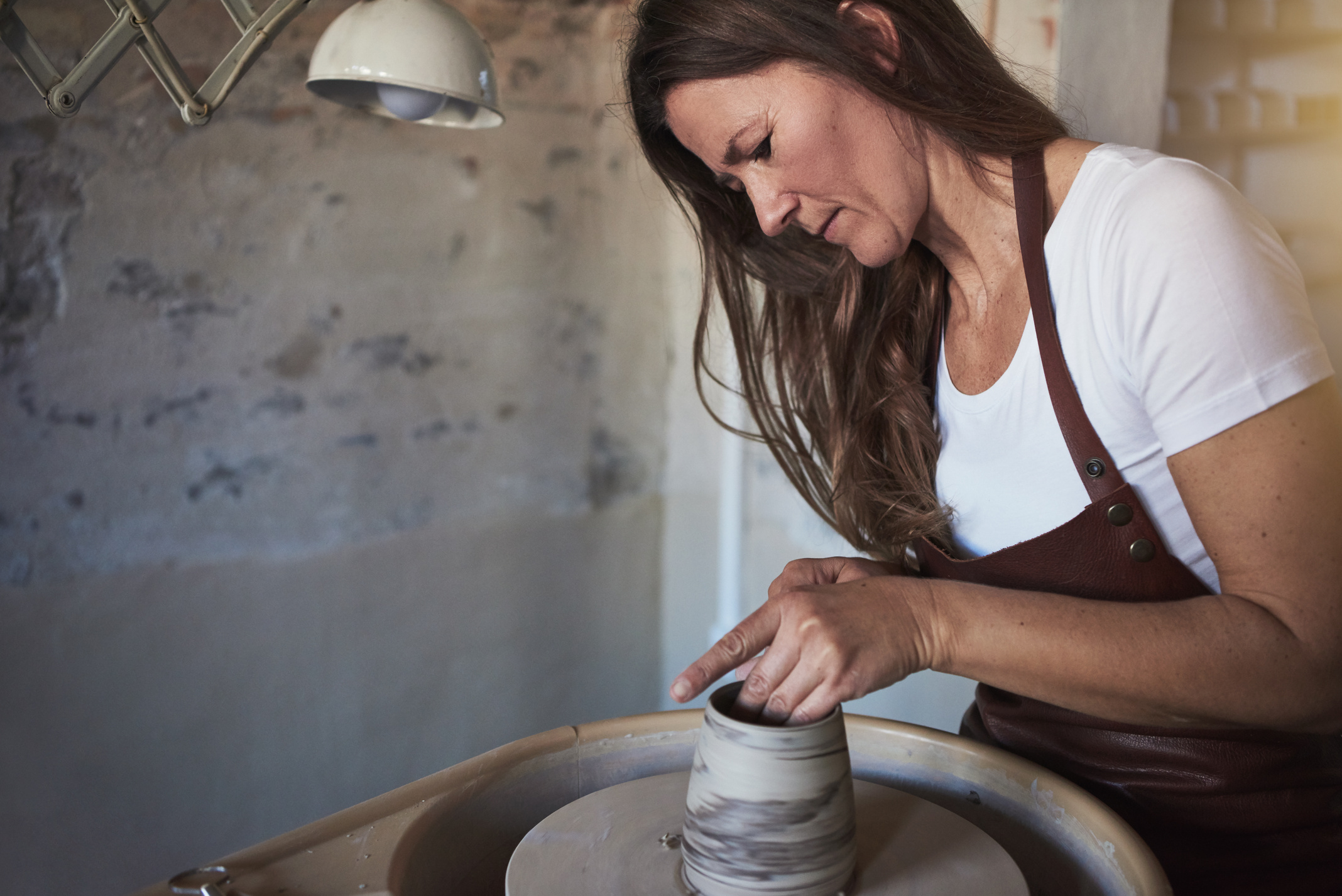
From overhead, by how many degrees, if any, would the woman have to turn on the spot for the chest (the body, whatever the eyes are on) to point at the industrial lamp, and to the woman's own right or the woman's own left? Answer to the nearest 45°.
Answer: approximately 45° to the woman's own right

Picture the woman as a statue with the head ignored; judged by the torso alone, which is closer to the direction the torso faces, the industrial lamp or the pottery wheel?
the pottery wheel

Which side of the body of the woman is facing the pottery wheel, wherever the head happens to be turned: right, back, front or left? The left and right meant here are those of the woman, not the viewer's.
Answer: front

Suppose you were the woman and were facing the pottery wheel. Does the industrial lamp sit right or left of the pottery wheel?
right

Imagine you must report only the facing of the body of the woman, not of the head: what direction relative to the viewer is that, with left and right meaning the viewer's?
facing the viewer and to the left of the viewer
